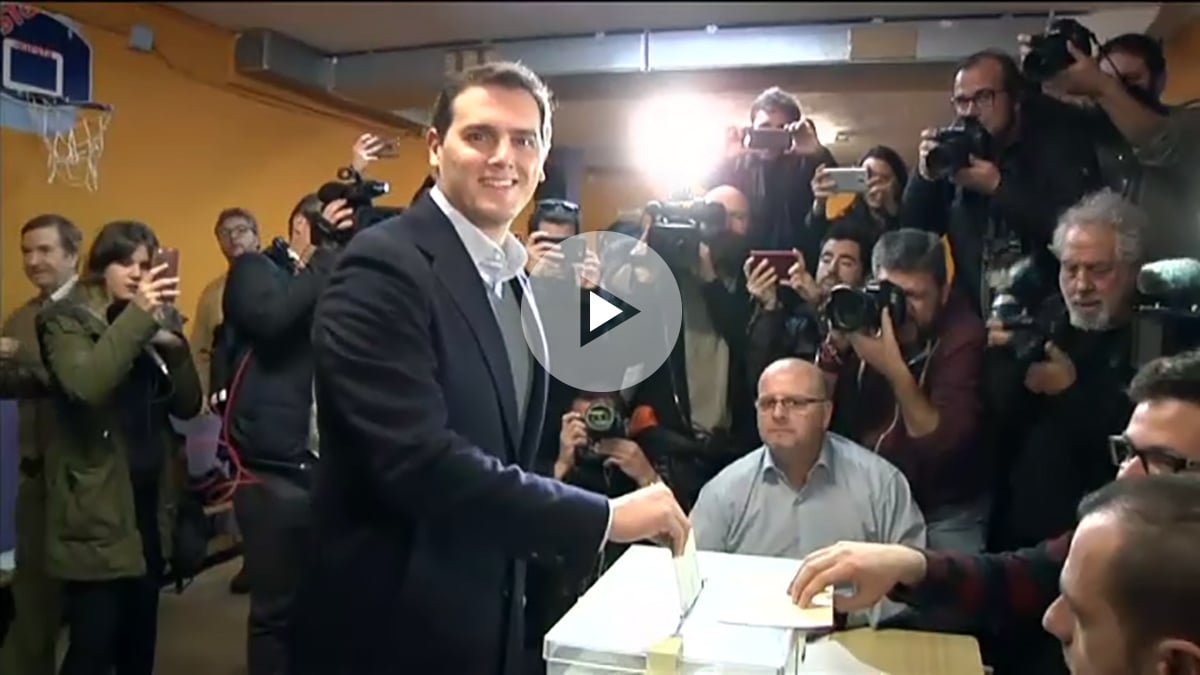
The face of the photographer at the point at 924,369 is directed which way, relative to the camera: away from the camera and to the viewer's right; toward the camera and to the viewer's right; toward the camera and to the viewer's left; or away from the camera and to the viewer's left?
toward the camera and to the viewer's left

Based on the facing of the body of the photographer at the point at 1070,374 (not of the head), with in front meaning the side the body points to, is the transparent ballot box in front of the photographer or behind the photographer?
in front

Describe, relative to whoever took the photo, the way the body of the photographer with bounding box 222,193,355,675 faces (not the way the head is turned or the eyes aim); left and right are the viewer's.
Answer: facing to the right of the viewer

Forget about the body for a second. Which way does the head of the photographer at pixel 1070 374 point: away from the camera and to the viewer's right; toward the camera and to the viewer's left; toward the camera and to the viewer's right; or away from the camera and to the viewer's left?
toward the camera and to the viewer's left

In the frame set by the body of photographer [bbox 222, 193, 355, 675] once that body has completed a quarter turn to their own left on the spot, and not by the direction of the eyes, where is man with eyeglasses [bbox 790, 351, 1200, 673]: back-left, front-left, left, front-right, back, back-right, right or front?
back-right

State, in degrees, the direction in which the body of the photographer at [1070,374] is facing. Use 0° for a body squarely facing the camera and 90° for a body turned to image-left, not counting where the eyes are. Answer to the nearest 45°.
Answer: approximately 45°

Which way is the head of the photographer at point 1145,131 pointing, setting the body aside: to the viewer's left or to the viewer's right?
to the viewer's left
